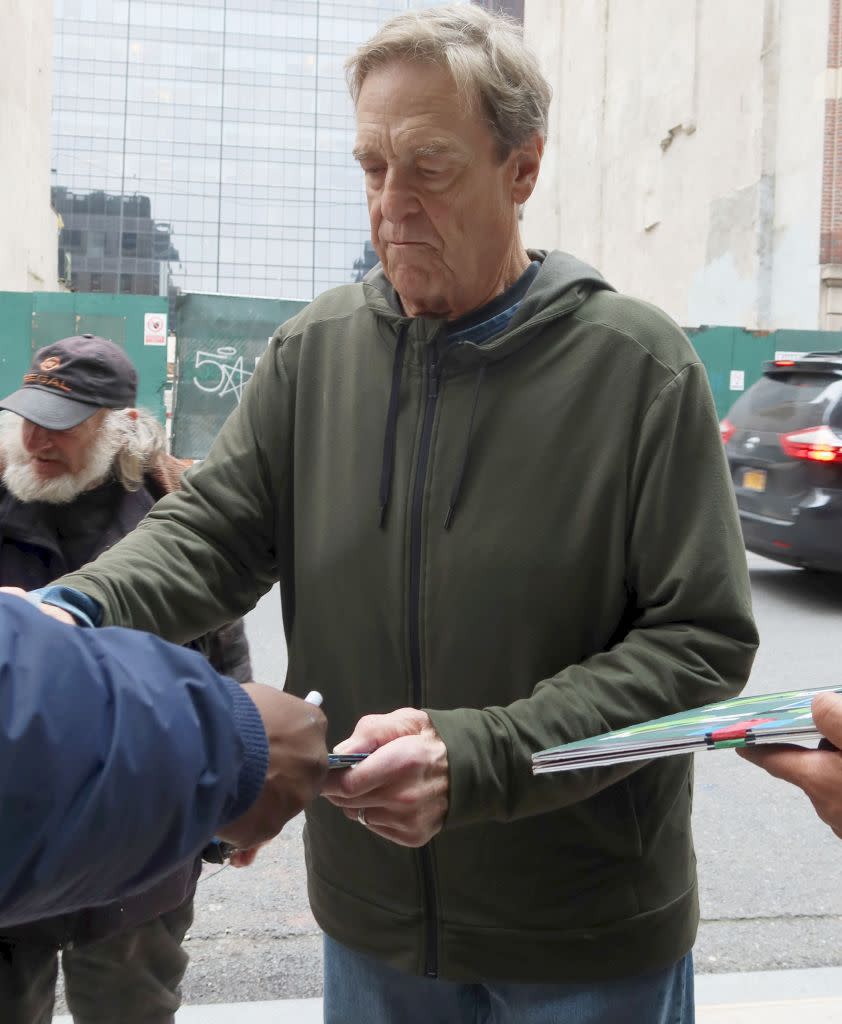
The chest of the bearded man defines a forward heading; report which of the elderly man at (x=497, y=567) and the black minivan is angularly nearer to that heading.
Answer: the elderly man

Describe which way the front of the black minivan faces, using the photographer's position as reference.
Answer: facing away from the viewer and to the right of the viewer

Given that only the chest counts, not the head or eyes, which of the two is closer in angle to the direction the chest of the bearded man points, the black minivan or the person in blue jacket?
the person in blue jacket
